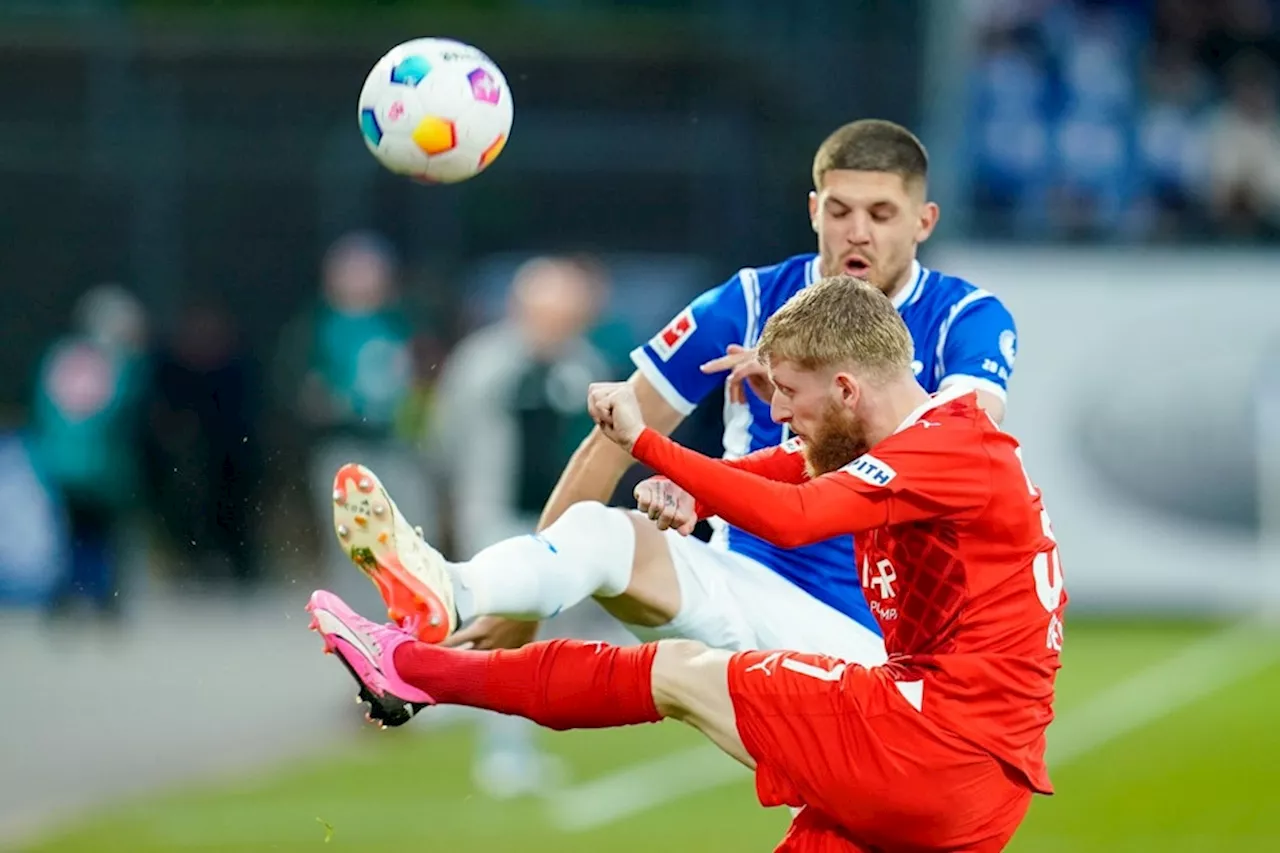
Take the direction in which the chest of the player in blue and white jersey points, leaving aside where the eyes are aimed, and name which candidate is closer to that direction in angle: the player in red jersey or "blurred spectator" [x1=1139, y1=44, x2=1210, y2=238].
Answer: the player in red jersey

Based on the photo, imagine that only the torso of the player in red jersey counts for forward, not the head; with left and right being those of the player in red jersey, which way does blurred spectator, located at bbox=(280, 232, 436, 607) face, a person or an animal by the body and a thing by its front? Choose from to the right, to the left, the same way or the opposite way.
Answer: to the left

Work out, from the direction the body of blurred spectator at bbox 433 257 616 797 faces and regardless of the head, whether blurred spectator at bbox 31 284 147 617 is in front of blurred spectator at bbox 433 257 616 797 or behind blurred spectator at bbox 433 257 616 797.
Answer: behind

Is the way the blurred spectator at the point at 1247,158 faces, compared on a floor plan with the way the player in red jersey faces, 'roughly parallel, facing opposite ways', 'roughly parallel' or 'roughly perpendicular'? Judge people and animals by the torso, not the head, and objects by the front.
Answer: roughly perpendicular

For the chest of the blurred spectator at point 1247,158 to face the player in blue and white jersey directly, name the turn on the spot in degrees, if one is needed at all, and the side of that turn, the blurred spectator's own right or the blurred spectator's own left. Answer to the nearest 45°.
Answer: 0° — they already face them

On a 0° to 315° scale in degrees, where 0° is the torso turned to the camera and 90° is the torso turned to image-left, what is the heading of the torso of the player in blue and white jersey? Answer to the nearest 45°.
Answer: approximately 45°

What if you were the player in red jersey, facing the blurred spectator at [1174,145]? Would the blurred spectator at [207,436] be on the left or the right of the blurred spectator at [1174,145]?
left

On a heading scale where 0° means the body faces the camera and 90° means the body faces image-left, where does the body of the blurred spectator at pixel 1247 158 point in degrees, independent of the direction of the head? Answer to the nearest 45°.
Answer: approximately 0°

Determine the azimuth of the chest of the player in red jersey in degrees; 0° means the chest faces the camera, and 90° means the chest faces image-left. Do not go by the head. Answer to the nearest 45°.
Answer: approximately 90°

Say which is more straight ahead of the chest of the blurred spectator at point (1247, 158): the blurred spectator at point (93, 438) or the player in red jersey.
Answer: the player in red jersey
